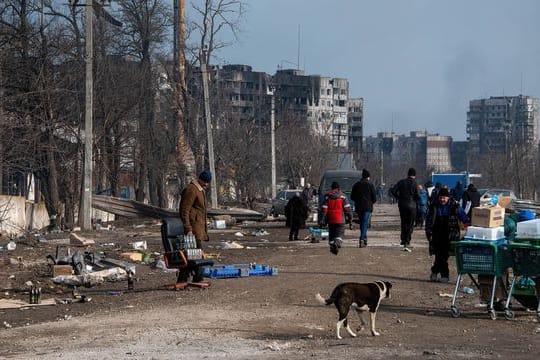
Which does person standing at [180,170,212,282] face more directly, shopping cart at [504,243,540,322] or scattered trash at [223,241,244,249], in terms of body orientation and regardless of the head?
the shopping cart

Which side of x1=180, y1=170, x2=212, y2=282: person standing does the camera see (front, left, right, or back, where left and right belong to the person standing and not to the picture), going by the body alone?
right
